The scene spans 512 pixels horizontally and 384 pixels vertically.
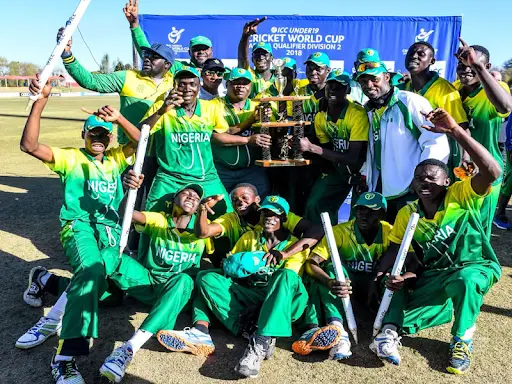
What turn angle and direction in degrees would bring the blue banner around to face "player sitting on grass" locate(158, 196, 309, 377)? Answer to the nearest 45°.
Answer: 0° — it already faces them

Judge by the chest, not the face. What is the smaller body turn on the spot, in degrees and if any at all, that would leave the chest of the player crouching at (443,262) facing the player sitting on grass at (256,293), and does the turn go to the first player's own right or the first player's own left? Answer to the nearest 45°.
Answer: approximately 45° to the first player's own right

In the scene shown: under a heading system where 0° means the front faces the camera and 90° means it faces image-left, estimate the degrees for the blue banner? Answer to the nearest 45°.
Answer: approximately 0°

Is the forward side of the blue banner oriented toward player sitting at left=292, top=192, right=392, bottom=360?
yes

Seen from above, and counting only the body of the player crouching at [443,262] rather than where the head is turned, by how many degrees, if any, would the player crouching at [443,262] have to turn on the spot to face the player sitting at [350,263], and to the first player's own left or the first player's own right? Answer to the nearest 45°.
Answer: approximately 45° to the first player's own right

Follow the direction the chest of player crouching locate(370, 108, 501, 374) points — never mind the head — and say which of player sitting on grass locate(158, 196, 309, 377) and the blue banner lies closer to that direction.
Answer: the player sitting on grass

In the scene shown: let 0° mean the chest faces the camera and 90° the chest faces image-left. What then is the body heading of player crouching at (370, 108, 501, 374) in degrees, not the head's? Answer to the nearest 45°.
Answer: approximately 45°

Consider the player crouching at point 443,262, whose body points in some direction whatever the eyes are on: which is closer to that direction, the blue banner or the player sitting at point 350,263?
the player sitting
